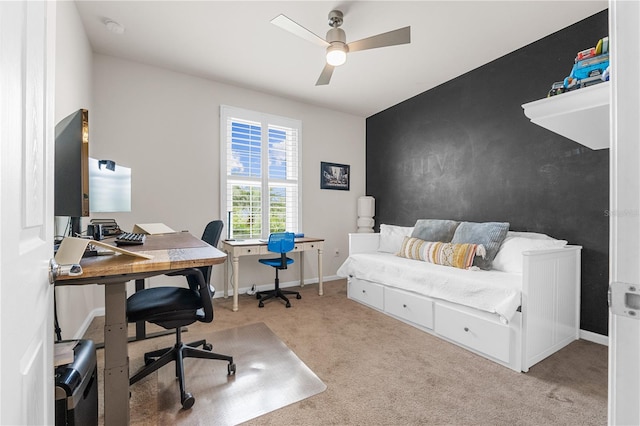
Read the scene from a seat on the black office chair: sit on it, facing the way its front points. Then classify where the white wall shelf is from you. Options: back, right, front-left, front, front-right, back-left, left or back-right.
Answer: back-left

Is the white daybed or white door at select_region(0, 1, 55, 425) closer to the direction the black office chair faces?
the white door

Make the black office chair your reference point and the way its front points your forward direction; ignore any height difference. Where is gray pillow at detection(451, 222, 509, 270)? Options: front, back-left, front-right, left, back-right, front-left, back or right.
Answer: back

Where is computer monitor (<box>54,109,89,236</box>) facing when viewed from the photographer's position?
facing to the right of the viewer

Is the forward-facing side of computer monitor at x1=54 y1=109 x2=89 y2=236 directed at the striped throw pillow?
yes

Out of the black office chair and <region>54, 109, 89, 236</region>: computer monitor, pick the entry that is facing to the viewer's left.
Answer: the black office chair

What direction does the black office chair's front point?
to the viewer's left

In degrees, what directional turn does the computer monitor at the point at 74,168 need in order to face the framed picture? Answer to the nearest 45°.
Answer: approximately 45° to its left

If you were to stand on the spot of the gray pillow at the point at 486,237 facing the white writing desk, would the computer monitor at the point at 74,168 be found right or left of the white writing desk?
left

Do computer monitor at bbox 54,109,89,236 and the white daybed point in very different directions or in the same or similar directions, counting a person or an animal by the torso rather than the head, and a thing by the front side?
very different directions

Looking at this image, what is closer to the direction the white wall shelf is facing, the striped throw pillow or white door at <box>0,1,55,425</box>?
the white door

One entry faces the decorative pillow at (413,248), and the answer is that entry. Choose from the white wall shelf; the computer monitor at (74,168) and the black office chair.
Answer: the computer monitor

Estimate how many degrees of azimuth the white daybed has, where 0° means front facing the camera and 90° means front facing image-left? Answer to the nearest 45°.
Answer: approximately 45°

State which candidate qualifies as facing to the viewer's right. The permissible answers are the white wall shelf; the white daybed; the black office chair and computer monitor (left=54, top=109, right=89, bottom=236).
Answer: the computer monitor
